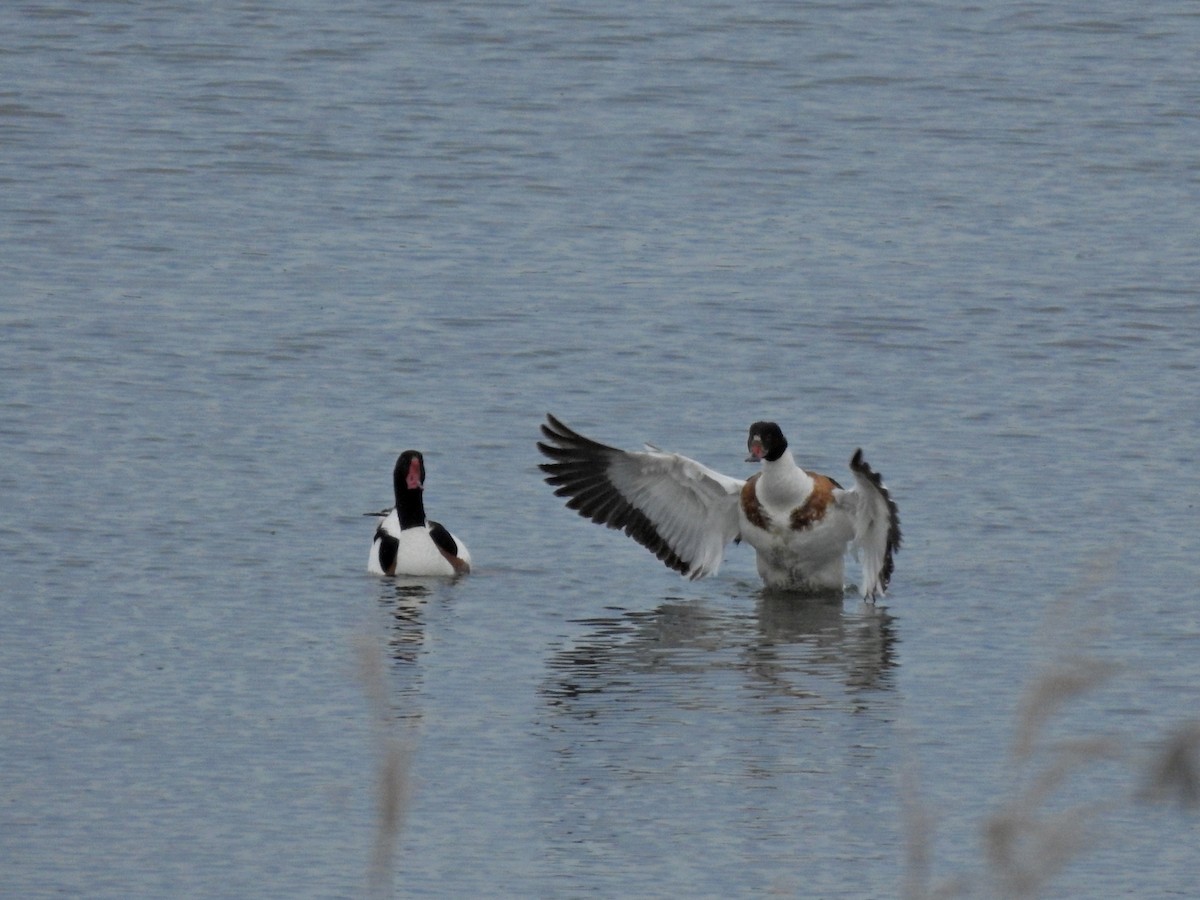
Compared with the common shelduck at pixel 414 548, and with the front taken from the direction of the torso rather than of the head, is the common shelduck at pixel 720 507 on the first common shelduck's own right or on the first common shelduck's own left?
on the first common shelduck's own left
